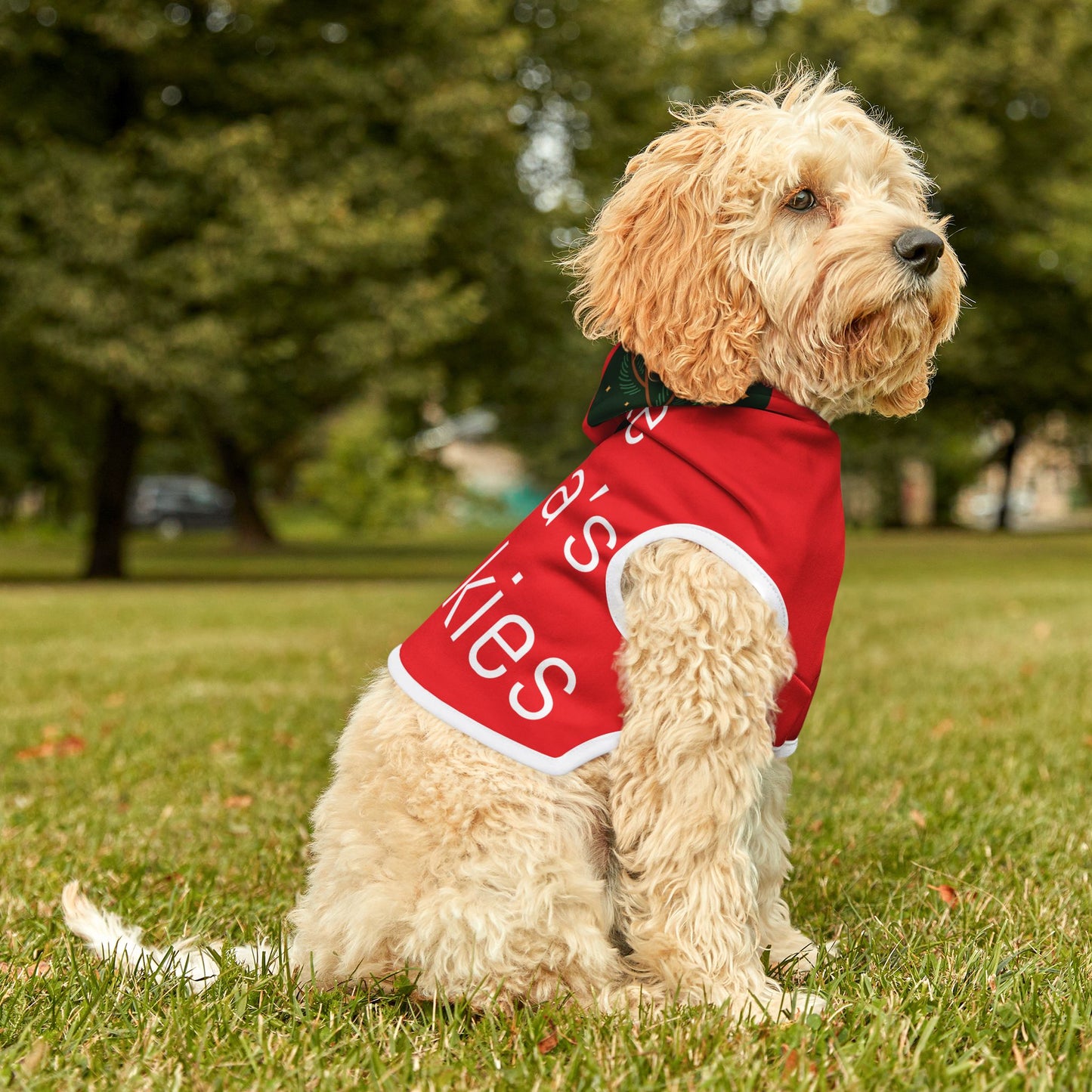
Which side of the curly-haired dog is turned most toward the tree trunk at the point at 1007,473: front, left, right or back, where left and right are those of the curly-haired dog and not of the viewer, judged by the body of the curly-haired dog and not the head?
left

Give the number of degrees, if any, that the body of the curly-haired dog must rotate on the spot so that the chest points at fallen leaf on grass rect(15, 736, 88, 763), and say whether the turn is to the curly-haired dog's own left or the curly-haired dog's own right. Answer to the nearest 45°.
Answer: approximately 135° to the curly-haired dog's own left

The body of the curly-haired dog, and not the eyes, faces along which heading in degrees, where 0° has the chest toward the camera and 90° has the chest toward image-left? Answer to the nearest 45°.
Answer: approximately 270°

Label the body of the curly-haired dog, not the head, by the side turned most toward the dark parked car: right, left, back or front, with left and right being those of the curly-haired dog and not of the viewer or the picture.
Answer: left
